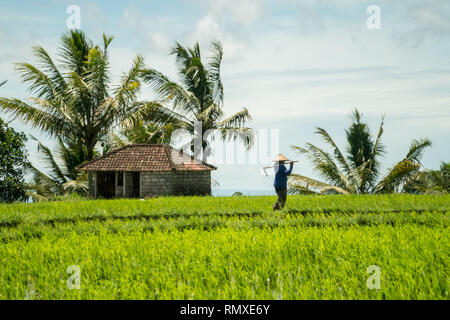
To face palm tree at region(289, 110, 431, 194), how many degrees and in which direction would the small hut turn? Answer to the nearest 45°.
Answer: approximately 135° to its left

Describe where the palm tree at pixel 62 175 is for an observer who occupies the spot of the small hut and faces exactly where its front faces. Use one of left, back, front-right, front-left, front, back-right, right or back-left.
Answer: right

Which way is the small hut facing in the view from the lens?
facing the viewer and to the left of the viewer
